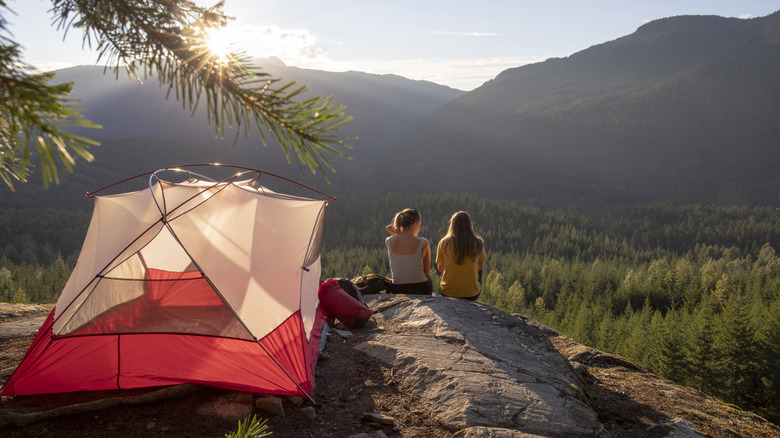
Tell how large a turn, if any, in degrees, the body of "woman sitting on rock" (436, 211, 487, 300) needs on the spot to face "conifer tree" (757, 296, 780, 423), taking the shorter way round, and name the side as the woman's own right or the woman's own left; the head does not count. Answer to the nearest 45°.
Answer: approximately 45° to the woman's own right

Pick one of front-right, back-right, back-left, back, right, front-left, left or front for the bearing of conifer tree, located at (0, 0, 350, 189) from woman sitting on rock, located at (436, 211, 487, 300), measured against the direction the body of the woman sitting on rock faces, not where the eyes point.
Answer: back

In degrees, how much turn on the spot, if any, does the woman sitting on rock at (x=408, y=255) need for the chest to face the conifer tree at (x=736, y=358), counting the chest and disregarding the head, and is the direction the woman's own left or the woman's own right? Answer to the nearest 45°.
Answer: approximately 45° to the woman's own right

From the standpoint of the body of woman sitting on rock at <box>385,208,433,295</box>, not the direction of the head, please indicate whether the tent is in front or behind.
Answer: behind

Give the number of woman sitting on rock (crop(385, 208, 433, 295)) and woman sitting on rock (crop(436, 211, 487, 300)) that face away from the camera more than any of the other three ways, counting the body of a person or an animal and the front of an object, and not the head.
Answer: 2

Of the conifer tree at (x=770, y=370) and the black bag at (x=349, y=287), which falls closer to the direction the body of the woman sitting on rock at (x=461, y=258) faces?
the conifer tree

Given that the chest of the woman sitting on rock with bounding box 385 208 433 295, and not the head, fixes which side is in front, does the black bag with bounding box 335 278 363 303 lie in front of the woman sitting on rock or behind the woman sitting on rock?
behind

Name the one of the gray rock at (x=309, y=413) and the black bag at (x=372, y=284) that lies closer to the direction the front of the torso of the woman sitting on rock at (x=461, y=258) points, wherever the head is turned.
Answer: the black bag

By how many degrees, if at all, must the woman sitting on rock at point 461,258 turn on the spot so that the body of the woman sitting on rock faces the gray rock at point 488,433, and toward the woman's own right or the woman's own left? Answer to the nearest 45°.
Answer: approximately 180°

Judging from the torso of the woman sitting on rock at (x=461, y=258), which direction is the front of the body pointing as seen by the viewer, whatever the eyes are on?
away from the camera

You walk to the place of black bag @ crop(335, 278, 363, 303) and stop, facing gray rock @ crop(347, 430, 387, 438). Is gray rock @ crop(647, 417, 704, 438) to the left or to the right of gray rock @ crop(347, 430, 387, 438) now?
left

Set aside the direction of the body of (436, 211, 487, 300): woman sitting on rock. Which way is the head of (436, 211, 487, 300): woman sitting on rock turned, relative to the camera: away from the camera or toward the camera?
away from the camera

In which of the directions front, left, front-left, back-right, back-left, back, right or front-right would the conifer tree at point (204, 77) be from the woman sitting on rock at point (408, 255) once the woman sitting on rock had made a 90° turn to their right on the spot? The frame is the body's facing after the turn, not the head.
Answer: right

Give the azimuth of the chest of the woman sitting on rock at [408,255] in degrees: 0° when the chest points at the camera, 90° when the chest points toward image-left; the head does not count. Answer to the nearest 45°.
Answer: approximately 180°
